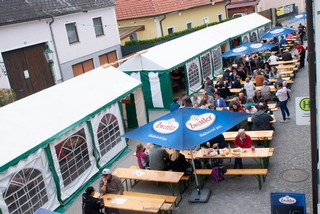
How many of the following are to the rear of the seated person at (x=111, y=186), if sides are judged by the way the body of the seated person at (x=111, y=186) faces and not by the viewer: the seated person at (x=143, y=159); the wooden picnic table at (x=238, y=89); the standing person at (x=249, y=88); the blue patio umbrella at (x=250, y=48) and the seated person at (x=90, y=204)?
4

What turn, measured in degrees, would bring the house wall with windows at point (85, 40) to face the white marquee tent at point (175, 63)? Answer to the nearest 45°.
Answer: approximately 45° to its left

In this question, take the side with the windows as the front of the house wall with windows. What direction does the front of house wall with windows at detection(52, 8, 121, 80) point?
toward the camera

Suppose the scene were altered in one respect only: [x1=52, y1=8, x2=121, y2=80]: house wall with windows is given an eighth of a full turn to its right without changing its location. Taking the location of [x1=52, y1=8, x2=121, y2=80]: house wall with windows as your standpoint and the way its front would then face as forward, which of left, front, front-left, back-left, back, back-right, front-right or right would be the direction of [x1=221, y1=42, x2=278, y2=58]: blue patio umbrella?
left

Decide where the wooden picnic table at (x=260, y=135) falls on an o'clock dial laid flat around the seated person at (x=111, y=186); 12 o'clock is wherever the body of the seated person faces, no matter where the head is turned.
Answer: The wooden picnic table is roughly at 7 o'clock from the seated person.

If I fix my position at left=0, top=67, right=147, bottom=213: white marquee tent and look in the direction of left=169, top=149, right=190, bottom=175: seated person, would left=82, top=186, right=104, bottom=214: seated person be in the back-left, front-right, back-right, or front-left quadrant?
front-right

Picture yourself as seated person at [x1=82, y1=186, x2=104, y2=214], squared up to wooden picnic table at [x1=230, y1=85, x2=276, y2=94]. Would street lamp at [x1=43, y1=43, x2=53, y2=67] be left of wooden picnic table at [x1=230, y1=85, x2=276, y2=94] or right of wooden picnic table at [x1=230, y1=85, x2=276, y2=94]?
left

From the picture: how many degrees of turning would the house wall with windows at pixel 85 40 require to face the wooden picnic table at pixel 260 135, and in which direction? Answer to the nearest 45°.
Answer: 0° — it already faces it

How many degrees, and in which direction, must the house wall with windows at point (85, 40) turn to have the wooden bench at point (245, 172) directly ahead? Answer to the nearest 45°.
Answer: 0° — it already faces it

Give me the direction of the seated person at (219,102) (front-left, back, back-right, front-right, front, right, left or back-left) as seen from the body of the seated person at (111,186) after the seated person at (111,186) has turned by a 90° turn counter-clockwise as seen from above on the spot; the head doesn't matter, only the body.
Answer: left

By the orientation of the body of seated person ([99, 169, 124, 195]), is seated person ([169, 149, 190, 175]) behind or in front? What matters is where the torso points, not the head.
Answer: behind

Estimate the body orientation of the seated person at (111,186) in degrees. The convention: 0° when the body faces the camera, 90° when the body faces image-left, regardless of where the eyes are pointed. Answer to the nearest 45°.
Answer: approximately 45°

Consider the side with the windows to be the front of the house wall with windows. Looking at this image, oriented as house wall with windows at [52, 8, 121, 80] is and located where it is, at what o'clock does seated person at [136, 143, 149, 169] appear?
The seated person is roughly at 12 o'clock from the house wall with windows.

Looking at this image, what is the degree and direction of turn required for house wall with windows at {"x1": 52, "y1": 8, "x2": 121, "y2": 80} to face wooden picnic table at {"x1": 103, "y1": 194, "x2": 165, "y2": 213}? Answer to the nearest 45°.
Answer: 0° — it already faces it
